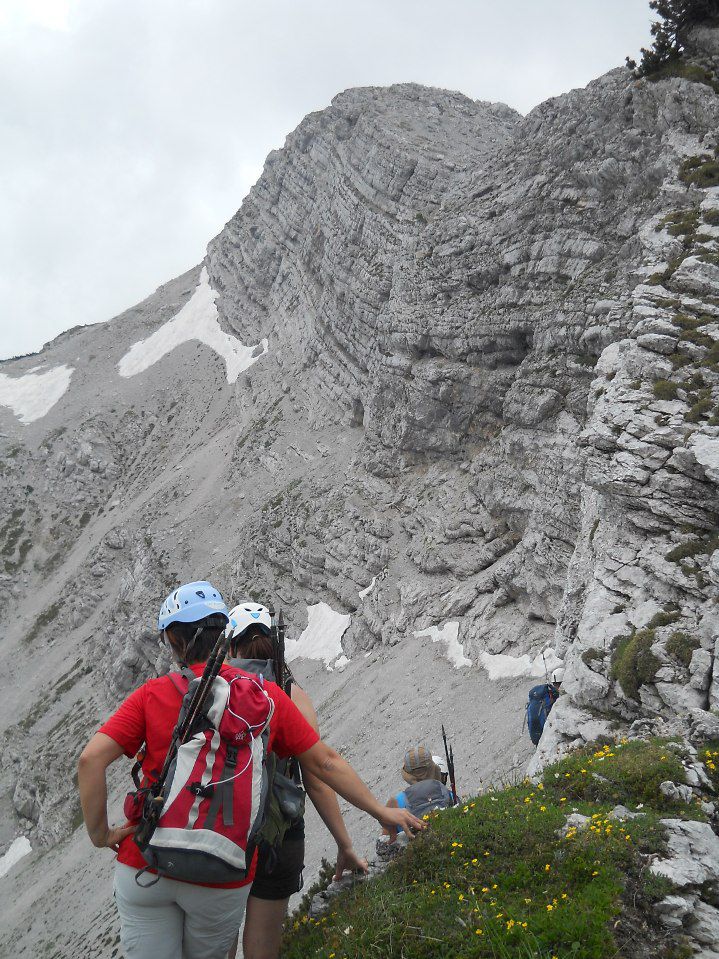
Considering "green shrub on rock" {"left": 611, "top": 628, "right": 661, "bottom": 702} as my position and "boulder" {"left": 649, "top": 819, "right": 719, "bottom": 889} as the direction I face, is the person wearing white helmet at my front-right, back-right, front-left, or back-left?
front-right

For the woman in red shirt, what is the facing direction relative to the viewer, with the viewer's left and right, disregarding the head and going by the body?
facing away from the viewer

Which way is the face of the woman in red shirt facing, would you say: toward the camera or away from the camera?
away from the camera

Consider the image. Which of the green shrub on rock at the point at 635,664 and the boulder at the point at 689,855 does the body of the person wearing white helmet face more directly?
the green shrub on rock

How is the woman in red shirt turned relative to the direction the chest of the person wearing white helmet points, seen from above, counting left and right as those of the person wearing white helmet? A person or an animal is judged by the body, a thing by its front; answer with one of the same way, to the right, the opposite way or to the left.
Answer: the same way

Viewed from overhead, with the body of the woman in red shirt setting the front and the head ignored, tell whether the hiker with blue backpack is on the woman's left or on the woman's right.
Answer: on the woman's right

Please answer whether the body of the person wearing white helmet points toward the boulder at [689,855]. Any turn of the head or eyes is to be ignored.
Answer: no

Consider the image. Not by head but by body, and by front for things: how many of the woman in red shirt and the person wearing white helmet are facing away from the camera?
2

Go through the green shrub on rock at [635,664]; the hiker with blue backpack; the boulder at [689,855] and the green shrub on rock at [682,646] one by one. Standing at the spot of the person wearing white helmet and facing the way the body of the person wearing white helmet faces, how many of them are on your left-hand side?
0

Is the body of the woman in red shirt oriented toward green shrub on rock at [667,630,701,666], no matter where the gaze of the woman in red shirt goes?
no

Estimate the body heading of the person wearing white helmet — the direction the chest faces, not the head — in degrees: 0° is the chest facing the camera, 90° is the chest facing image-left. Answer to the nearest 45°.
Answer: approximately 180°

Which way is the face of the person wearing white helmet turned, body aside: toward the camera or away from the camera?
away from the camera

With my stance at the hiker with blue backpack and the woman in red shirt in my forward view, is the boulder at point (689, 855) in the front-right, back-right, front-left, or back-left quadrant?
front-left

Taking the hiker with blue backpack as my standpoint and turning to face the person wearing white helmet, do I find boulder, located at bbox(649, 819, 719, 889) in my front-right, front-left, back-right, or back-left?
front-left

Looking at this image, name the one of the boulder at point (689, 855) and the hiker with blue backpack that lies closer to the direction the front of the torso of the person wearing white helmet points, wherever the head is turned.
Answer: the hiker with blue backpack

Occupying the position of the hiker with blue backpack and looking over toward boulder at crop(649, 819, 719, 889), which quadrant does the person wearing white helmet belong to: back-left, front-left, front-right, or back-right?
front-right
